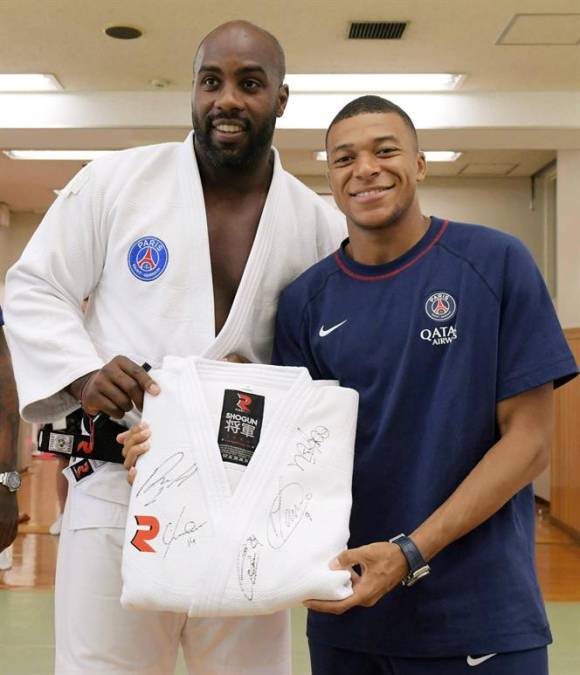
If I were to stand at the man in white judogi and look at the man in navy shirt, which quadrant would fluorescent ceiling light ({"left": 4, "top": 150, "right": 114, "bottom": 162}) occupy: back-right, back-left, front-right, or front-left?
back-left

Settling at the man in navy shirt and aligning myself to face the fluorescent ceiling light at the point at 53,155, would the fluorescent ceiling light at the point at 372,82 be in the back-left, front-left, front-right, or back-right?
front-right

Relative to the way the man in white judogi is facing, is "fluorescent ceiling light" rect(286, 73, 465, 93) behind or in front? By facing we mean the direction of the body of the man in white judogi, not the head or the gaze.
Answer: behind

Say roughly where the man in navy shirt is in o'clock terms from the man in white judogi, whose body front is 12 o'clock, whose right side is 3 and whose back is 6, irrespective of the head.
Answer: The man in navy shirt is roughly at 10 o'clock from the man in white judogi.

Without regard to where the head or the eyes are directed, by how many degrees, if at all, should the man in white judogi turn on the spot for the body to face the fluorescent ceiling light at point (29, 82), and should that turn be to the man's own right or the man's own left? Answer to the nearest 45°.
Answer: approximately 180°

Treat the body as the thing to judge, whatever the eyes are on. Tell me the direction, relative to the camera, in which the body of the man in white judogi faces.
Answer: toward the camera

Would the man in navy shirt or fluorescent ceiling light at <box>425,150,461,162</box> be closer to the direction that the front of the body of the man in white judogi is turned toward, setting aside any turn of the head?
the man in navy shirt

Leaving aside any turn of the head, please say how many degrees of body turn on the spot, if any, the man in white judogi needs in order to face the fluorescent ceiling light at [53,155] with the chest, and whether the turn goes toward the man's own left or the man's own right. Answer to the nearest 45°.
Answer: approximately 180°
